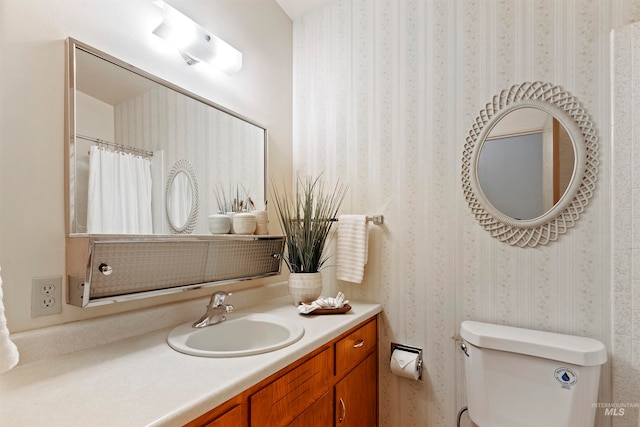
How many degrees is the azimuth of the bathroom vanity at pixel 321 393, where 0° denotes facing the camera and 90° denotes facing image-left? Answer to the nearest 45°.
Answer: approximately 315°

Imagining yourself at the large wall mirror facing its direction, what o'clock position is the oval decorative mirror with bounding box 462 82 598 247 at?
The oval decorative mirror is roughly at 11 o'clock from the large wall mirror.

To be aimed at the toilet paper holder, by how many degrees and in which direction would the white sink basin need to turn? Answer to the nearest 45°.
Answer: approximately 45° to its left

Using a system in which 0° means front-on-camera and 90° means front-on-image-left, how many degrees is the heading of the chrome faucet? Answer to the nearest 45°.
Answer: approximately 315°

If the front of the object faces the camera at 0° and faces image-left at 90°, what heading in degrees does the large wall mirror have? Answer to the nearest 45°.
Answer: approximately 315°
